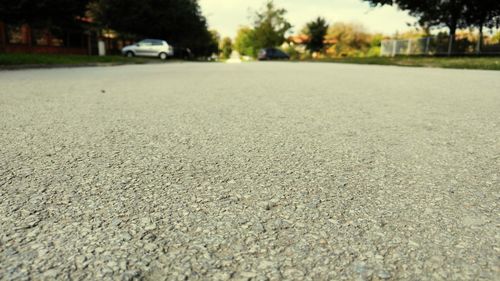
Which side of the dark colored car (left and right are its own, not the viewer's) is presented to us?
right

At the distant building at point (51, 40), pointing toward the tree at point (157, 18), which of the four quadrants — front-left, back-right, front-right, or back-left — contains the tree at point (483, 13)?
front-right

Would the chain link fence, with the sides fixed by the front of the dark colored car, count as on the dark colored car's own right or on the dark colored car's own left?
on the dark colored car's own right

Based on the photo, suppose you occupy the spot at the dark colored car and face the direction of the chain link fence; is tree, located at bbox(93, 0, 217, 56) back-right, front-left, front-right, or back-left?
front-right

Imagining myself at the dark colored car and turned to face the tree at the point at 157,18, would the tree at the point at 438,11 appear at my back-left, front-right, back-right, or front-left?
front-left

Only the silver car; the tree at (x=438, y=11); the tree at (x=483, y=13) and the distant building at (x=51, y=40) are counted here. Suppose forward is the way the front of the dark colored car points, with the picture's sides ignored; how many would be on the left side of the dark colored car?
0

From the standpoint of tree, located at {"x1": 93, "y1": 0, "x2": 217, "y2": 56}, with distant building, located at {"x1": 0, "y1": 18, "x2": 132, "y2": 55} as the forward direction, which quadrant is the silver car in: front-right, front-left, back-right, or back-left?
front-left

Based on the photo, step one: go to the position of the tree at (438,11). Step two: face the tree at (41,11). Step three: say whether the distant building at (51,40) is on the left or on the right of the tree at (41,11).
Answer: right
